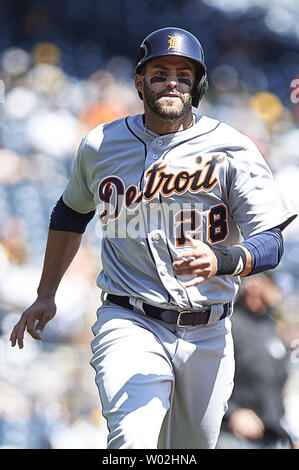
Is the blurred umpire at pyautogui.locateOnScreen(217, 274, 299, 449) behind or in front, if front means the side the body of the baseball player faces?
behind

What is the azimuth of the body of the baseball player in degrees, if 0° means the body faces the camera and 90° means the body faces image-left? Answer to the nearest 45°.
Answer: approximately 0°

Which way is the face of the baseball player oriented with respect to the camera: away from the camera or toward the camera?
toward the camera
